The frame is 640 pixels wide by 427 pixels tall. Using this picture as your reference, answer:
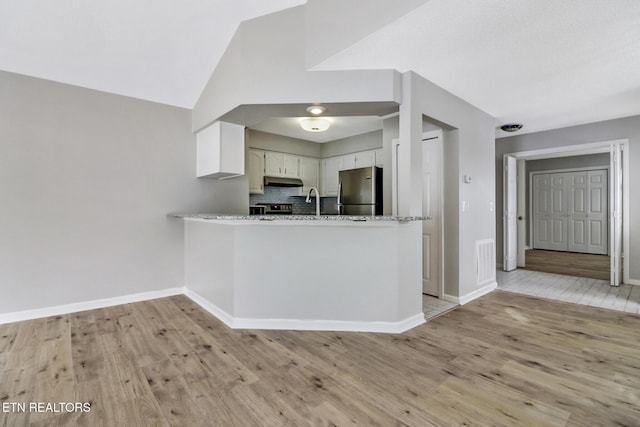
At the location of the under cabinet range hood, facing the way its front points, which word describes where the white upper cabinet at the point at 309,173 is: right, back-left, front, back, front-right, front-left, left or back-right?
left

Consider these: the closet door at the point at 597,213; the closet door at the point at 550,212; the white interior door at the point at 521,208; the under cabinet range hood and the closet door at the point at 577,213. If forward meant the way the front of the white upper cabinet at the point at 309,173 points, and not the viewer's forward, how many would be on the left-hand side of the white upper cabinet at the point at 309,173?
4

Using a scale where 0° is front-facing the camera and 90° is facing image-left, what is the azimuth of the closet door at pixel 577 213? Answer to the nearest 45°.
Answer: approximately 0°

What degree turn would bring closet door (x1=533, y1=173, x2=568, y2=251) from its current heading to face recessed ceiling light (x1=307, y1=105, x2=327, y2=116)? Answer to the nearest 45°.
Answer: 0° — it already faces it

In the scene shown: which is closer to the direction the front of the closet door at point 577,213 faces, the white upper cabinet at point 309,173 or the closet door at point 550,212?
the white upper cabinet

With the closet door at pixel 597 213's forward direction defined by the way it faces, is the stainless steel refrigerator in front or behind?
in front

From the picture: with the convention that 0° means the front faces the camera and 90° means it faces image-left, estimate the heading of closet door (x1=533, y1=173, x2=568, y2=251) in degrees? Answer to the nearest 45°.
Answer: approximately 0°

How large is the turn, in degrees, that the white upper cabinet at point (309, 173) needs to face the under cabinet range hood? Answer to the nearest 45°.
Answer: approximately 45° to its right

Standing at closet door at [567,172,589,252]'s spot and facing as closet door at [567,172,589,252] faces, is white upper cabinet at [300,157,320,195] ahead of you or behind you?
ahead

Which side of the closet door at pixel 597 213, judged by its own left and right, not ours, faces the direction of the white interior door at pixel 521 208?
front

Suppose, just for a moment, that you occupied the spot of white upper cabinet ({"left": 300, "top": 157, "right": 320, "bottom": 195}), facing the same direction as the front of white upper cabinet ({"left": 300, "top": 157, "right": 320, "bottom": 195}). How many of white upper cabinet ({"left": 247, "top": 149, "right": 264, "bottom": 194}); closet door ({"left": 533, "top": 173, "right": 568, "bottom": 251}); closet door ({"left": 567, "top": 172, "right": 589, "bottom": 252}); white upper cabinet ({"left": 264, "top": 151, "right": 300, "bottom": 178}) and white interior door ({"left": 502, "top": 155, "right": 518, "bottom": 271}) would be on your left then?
3

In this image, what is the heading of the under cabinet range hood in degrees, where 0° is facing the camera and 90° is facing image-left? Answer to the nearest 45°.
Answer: approximately 315°

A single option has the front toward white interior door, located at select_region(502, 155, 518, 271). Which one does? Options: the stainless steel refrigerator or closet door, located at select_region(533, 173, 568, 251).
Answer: the closet door

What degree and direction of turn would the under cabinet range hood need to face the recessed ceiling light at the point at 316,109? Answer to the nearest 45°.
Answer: approximately 45° to its right
